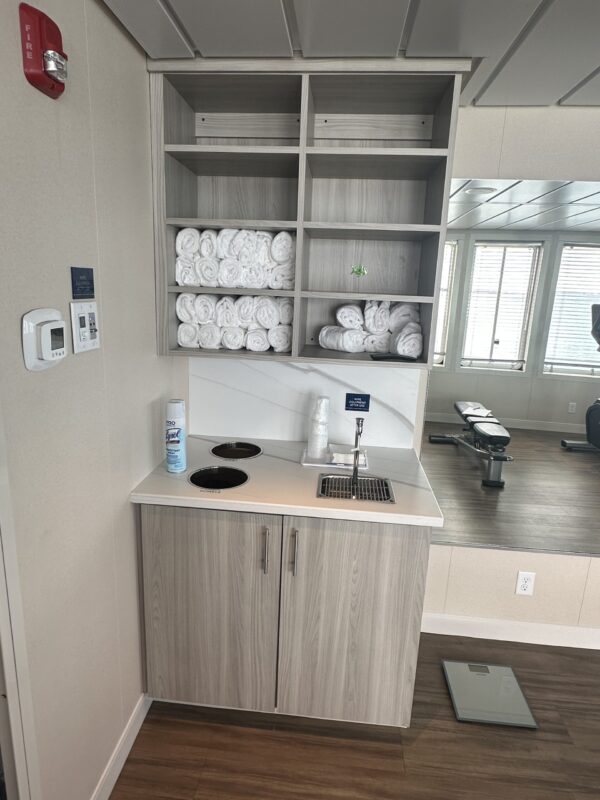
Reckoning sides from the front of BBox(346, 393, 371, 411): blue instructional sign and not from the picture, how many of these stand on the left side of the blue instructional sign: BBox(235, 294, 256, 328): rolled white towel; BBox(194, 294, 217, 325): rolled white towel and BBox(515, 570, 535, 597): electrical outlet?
1

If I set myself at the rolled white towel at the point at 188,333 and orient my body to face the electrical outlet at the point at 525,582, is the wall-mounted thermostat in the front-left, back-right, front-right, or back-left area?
back-right

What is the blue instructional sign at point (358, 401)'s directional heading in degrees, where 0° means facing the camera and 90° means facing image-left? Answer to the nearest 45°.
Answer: approximately 0°

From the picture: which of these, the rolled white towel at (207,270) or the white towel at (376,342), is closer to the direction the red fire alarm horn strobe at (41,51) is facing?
the white towel

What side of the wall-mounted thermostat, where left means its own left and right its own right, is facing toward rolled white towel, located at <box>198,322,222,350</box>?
left

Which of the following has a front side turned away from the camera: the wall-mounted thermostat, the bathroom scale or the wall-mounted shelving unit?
the bathroom scale

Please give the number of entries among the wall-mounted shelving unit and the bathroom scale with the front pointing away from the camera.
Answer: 1

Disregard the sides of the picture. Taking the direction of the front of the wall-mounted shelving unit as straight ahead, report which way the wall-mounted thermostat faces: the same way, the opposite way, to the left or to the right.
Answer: to the left

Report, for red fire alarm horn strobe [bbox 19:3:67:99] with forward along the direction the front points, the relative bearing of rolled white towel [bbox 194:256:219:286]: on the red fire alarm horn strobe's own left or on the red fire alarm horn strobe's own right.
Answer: on the red fire alarm horn strobe's own left

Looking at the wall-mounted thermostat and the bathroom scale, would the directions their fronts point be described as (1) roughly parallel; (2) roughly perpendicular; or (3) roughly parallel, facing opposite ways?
roughly perpendicular

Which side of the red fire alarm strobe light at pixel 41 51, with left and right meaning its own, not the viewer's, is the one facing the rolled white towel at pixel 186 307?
left
